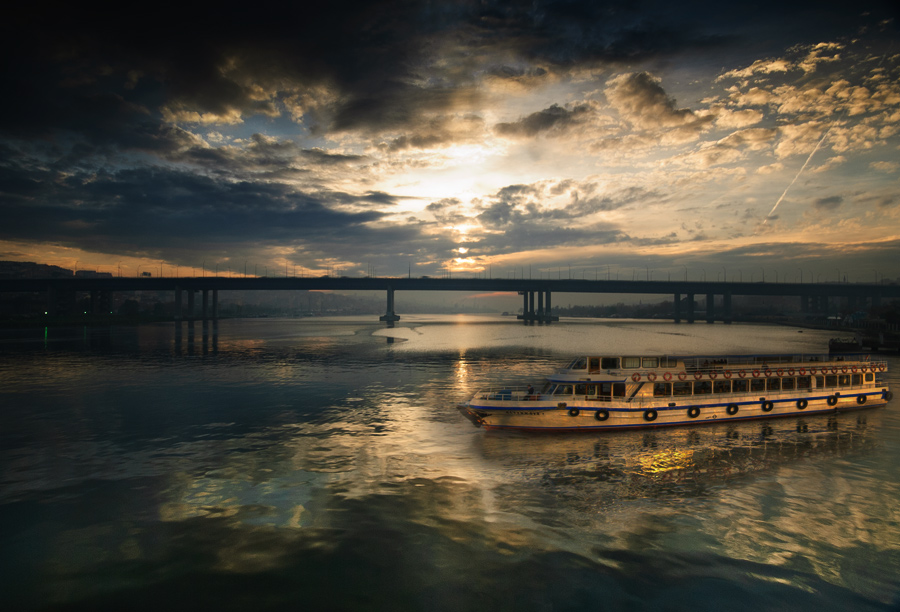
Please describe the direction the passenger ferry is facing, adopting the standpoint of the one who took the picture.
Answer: facing the viewer and to the left of the viewer
